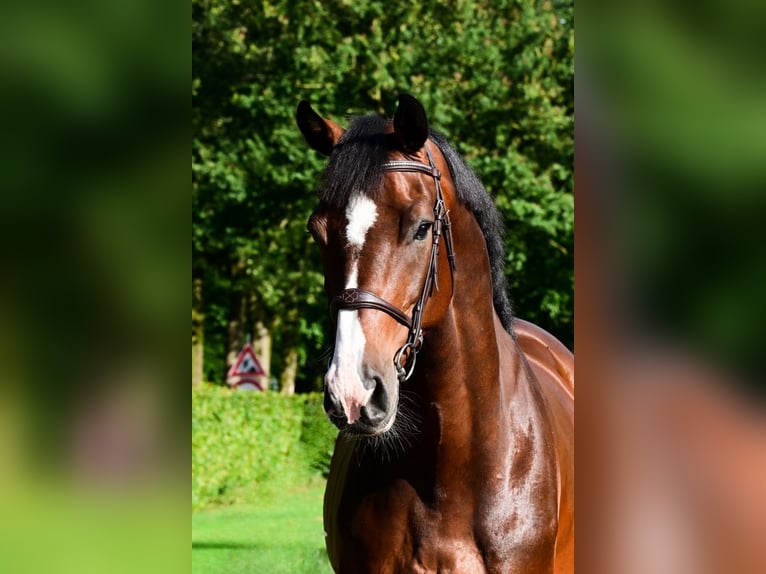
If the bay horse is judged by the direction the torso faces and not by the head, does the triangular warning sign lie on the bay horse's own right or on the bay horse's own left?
on the bay horse's own right

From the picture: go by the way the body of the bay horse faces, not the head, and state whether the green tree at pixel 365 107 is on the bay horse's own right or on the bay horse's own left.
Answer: on the bay horse's own right

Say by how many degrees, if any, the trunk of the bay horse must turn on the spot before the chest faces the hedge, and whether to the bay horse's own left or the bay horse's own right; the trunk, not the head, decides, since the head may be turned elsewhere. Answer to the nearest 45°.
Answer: approximately 135° to the bay horse's own right

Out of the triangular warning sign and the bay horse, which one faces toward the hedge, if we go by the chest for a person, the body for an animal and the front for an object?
the triangular warning sign

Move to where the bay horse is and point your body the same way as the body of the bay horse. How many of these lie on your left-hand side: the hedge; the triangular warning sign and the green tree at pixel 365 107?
0

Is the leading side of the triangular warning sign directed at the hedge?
yes

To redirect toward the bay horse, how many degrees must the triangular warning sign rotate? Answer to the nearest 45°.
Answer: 0° — it already faces it

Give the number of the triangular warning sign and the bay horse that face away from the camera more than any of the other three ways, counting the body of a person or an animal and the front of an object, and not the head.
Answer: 0

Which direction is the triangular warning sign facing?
toward the camera
